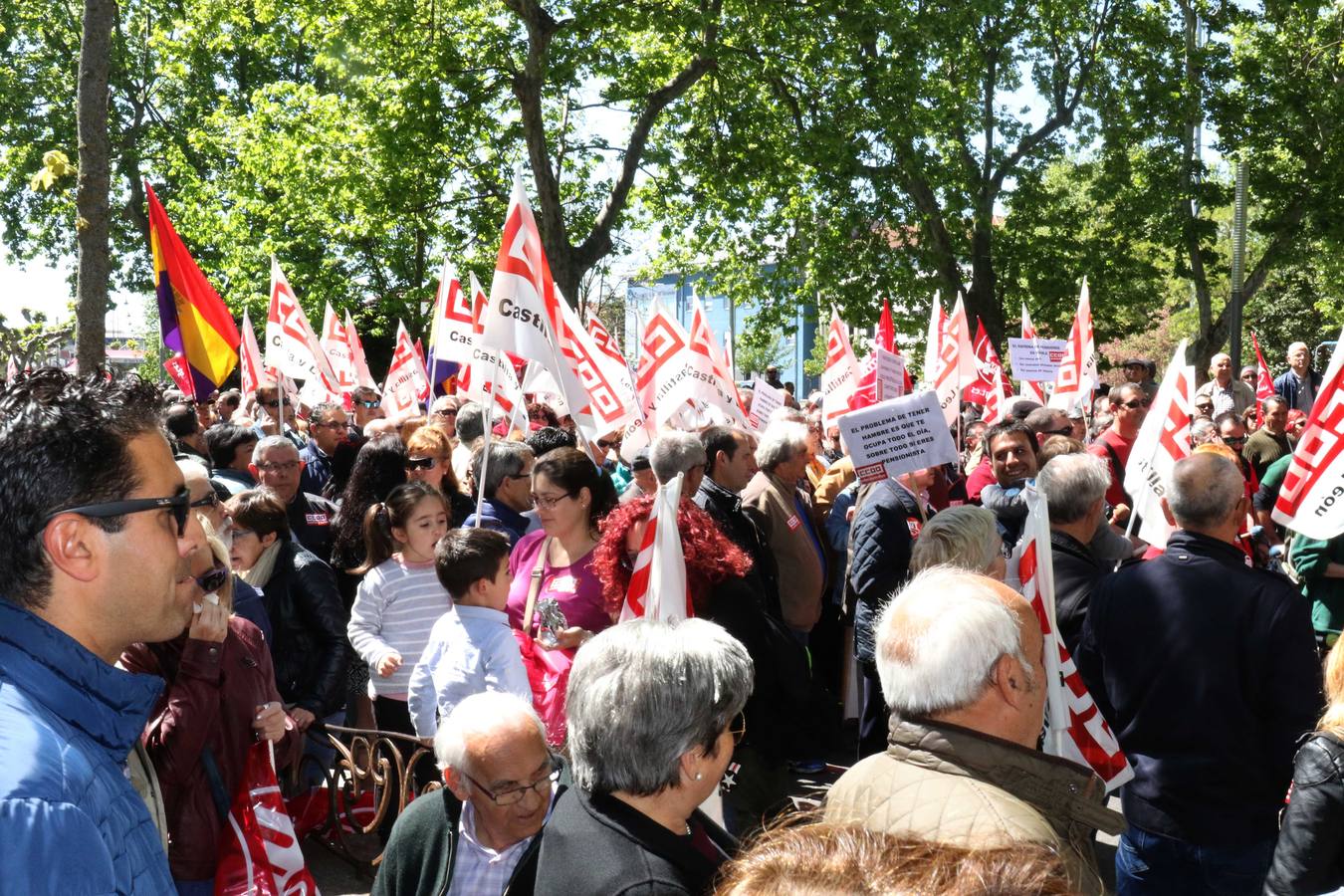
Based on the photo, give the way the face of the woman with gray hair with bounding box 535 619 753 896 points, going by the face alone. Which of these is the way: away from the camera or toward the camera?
away from the camera

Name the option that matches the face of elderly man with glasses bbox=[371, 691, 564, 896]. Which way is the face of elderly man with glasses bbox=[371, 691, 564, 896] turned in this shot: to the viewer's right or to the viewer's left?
to the viewer's right

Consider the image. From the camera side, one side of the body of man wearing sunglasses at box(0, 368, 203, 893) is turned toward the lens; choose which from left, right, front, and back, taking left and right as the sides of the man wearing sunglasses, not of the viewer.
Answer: right

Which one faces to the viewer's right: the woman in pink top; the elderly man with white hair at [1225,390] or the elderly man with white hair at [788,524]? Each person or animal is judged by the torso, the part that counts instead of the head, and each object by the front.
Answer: the elderly man with white hair at [788,524]

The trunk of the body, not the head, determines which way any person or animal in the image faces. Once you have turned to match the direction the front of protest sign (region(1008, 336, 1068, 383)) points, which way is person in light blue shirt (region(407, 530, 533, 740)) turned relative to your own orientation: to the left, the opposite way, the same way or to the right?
the opposite way

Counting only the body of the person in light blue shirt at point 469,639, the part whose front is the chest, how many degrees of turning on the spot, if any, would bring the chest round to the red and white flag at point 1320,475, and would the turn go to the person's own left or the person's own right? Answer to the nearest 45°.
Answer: approximately 45° to the person's own right

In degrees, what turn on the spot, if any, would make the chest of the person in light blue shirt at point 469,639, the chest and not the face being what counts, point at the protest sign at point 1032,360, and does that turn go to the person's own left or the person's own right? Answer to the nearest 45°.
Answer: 0° — they already face it

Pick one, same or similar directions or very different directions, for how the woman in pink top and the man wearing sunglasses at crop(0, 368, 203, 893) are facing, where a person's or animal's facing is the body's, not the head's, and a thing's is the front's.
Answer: very different directions
